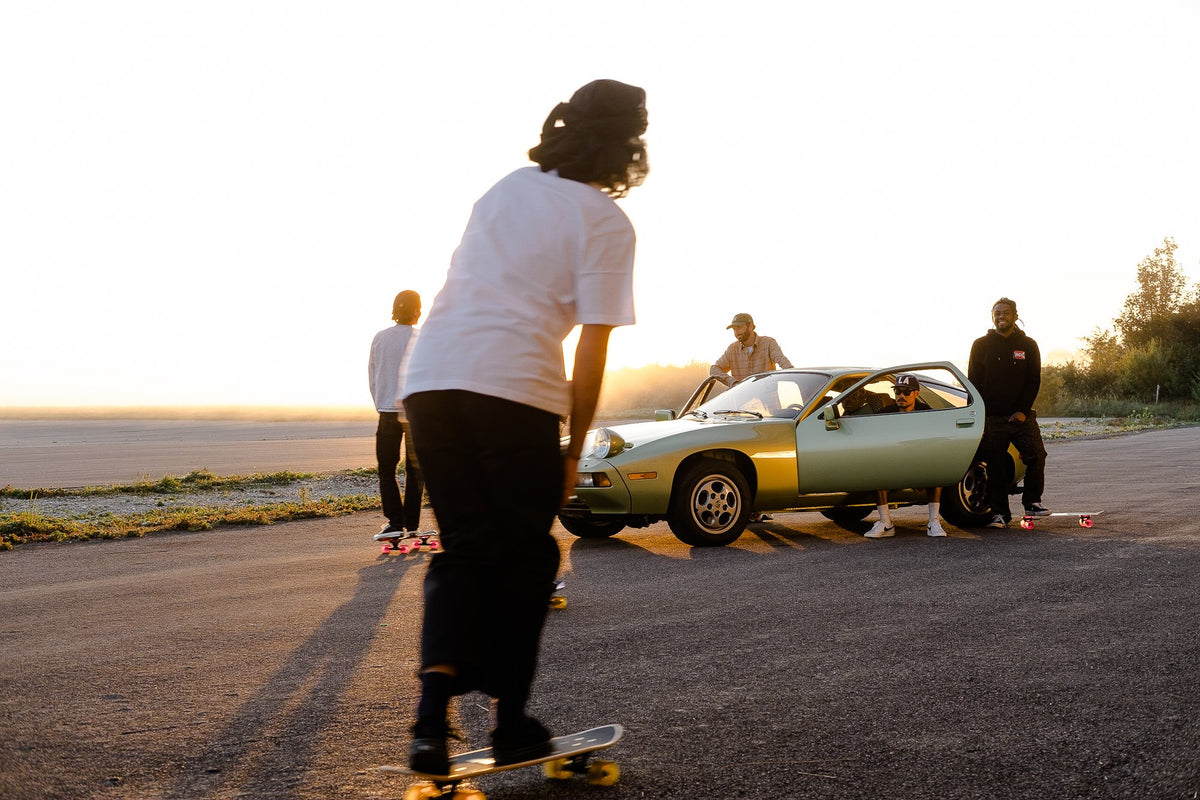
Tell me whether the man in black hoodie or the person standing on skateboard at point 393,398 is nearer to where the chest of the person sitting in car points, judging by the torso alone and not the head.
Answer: the person standing on skateboard

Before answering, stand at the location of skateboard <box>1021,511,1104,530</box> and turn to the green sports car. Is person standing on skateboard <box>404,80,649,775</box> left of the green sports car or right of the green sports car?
left

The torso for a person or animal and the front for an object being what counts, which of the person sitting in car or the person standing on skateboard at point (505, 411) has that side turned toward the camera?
the person sitting in car

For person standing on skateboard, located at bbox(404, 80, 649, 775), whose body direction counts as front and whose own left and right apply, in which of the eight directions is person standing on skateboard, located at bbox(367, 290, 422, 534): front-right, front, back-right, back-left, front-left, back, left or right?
front-left

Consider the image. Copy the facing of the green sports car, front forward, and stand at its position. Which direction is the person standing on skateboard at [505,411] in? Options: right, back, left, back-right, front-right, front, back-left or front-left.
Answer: front-left

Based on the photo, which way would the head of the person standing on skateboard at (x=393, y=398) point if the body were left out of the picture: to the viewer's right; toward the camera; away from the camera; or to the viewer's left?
away from the camera

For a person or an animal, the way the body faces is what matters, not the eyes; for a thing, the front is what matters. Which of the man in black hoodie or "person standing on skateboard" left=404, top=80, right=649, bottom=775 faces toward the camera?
the man in black hoodie

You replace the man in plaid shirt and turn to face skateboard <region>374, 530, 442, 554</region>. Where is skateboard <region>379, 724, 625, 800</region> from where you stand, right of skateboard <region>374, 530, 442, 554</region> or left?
left

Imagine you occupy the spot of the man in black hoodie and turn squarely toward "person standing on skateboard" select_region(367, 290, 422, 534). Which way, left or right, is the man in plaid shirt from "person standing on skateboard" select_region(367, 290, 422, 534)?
right

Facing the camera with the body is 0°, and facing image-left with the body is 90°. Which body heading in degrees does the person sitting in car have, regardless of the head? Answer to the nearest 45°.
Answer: approximately 0°

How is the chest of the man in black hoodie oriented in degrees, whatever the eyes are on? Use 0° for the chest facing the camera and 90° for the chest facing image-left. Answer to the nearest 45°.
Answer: approximately 0°

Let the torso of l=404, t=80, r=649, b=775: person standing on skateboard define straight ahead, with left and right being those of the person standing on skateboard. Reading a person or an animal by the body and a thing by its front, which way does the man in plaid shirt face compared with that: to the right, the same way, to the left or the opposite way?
the opposite way

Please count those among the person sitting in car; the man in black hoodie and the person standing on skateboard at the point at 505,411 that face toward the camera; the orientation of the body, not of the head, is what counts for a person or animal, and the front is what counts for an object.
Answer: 2

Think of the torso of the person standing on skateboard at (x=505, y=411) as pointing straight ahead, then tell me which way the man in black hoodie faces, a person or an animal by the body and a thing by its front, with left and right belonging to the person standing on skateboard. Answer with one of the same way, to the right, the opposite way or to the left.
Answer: the opposite way

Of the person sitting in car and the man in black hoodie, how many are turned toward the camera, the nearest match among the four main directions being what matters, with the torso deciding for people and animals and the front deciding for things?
2

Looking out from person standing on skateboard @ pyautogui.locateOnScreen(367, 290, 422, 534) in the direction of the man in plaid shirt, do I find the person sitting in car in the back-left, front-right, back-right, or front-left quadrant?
front-right
